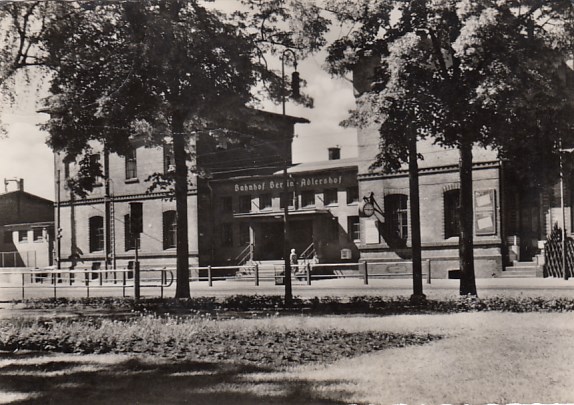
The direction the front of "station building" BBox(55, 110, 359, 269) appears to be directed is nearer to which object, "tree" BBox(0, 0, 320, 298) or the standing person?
the tree

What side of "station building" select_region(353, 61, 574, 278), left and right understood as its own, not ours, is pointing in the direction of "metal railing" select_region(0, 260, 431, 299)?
right

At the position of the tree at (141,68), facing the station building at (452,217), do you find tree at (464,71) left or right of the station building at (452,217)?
right

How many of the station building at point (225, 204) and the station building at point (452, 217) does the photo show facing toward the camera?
2

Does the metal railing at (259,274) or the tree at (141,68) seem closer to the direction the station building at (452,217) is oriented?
the tree

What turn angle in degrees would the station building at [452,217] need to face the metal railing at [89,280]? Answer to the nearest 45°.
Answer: approximately 45° to its right

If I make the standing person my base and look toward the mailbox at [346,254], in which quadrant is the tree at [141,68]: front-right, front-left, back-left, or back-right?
back-right

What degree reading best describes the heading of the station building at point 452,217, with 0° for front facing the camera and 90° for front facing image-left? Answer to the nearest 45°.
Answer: approximately 0°
